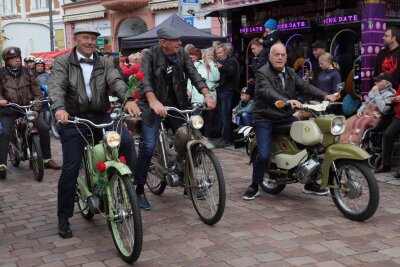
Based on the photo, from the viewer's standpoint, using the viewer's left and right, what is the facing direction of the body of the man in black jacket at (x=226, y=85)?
facing the viewer and to the left of the viewer

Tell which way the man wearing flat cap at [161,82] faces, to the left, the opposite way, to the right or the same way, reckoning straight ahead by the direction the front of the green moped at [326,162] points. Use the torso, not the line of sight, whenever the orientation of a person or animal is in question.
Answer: the same way

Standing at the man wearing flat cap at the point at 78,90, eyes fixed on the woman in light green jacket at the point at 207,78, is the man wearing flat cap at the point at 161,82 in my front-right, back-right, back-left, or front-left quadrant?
front-right

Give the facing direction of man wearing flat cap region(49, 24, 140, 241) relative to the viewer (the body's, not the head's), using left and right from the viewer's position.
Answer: facing the viewer and to the right of the viewer

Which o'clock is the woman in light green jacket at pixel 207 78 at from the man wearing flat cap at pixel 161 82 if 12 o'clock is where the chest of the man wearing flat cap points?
The woman in light green jacket is roughly at 8 o'clock from the man wearing flat cap.

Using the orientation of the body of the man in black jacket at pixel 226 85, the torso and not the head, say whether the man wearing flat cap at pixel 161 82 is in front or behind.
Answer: in front

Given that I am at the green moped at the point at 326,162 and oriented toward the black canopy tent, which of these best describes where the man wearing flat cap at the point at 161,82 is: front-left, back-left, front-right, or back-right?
front-left

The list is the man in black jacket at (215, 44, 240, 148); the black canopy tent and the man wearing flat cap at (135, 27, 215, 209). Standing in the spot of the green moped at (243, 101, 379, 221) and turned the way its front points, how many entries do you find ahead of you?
0

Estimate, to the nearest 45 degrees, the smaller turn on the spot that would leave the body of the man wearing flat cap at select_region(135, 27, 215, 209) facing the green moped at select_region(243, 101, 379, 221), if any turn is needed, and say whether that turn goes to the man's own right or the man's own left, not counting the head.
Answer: approximately 45° to the man's own left

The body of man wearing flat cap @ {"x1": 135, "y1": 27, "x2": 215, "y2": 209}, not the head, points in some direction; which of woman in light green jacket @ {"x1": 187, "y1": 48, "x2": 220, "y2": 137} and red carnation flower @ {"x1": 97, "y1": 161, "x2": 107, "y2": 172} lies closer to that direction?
the red carnation flower

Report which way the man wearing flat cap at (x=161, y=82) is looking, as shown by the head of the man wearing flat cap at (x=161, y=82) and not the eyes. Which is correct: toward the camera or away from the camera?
toward the camera

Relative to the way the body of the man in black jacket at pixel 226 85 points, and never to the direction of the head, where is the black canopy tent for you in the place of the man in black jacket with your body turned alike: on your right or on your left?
on your right

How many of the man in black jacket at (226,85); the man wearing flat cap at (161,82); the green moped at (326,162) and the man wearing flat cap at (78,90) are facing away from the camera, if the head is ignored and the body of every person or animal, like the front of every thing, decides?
0

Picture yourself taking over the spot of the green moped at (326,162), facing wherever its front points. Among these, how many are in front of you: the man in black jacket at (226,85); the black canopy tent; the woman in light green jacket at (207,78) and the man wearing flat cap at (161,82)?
0

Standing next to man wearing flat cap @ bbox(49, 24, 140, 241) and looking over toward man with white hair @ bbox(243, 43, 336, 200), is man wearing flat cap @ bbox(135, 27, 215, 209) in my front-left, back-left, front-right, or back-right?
front-left

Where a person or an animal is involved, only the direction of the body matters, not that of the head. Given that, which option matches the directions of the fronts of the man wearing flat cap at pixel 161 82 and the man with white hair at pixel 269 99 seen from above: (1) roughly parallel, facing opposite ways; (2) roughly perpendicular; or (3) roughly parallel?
roughly parallel
